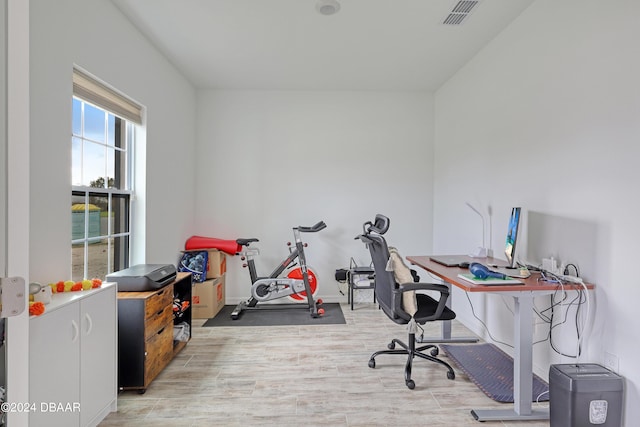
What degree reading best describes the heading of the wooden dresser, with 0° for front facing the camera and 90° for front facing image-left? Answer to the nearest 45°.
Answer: approximately 315°

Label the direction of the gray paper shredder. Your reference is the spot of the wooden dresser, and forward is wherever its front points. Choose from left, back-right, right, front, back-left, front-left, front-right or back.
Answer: front

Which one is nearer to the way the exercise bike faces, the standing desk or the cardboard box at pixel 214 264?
the standing desk

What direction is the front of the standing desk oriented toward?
to the viewer's left

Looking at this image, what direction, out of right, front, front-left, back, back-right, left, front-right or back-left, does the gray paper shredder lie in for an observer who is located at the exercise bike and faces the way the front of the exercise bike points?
front-right

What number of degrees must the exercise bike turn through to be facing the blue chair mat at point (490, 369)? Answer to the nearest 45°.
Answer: approximately 45° to its right

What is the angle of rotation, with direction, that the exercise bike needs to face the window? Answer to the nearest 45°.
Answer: approximately 135° to its right

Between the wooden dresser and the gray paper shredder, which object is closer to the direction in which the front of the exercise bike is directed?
the gray paper shredder

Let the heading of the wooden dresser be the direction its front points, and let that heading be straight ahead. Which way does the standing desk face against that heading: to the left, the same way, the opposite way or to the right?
the opposite way

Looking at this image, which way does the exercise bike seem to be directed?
to the viewer's right

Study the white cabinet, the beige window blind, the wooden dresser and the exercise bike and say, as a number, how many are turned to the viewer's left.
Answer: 0

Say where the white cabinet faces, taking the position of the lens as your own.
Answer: facing the viewer and to the right of the viewer

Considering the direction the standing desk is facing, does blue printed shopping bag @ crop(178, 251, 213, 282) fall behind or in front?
in front

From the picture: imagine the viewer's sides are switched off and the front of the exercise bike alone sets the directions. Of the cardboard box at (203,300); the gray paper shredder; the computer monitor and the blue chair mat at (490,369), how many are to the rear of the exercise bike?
1

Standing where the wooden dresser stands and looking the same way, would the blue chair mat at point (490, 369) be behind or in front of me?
in front

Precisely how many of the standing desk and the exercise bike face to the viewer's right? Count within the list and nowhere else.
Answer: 1
